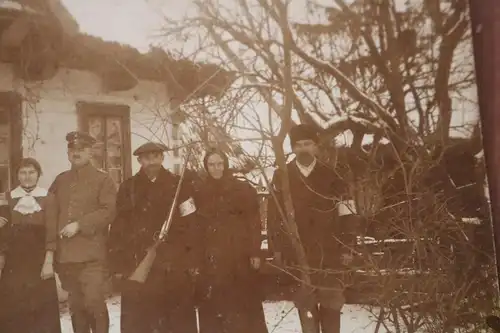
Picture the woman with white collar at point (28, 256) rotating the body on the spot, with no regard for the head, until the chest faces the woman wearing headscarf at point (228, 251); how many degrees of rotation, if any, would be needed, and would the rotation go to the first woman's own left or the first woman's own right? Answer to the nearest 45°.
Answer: approximately 90° to the first woman's own left

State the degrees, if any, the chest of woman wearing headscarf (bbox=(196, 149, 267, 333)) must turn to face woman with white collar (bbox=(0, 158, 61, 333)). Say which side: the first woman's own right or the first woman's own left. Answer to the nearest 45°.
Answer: approximately 90° to the first woman's own right
